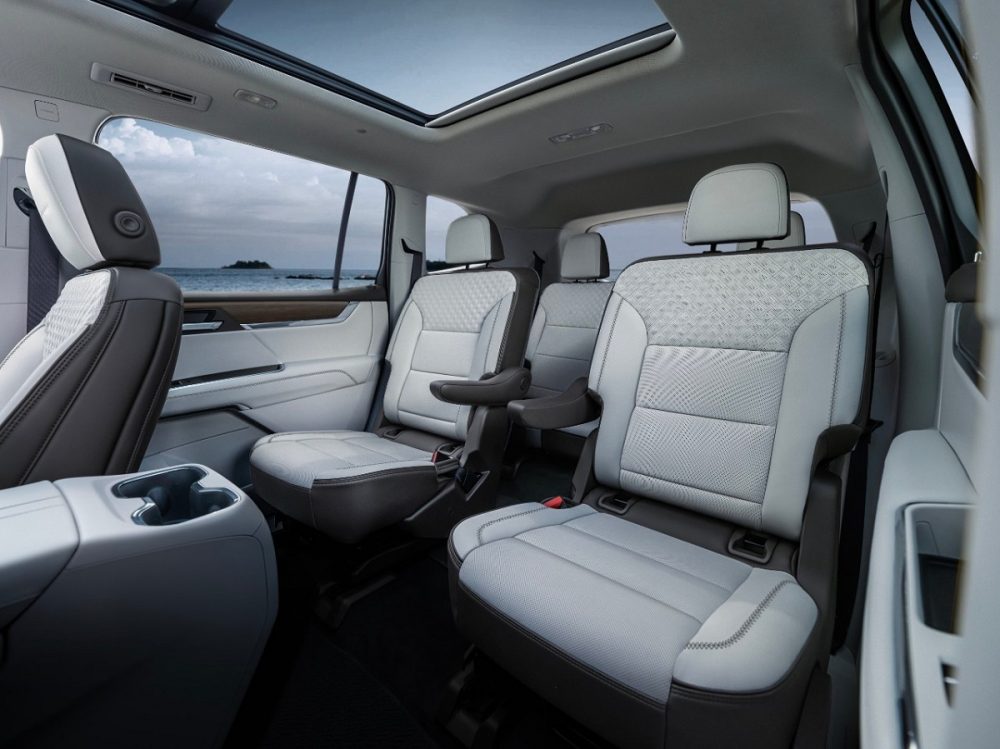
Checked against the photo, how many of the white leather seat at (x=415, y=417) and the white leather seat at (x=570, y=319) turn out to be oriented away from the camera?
0

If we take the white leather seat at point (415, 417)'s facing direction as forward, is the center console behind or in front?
in front

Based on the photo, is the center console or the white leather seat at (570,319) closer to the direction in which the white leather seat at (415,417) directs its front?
the center console

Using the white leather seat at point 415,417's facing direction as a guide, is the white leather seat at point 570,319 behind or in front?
behind

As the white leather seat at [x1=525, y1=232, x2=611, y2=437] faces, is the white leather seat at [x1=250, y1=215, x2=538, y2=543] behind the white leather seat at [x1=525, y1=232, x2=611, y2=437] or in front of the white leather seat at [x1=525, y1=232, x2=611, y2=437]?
in front

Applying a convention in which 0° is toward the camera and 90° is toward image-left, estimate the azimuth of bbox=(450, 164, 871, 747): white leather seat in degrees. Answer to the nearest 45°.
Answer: approximately 45°

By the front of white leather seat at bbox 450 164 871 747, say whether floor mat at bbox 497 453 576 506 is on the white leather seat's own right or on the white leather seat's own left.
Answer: on the white leather seat's own right

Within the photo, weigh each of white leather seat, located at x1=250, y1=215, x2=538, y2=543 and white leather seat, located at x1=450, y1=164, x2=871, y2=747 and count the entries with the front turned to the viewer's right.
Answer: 0

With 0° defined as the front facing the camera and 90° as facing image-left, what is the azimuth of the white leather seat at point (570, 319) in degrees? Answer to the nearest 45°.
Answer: approximately 45°

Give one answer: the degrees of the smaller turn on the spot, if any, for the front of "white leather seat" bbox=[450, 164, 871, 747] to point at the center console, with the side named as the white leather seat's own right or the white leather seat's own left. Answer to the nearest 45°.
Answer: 0° — it already faces it

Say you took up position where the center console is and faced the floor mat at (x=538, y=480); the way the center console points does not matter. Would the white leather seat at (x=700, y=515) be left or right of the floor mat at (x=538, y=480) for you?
right

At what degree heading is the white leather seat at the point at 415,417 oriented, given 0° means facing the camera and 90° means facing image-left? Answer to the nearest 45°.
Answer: approximately 45°
